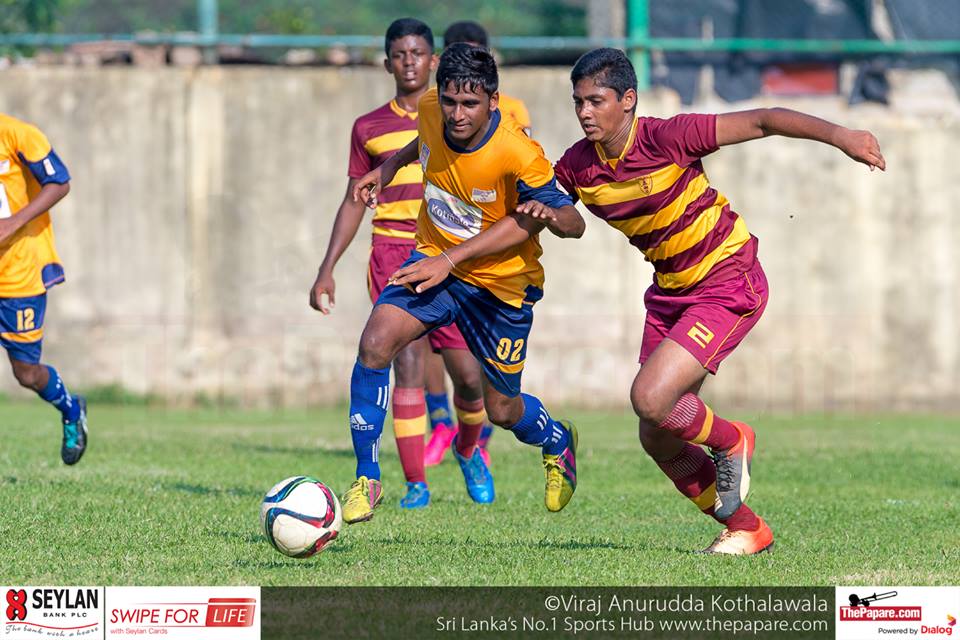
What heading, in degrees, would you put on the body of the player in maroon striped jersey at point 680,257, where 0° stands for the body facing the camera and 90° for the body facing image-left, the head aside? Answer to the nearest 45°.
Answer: approximately 45°

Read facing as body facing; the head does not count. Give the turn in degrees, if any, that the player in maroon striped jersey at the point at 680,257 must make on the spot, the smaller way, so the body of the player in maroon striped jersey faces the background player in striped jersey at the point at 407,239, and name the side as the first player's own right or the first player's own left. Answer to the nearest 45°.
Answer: approximately 90° to the first player's own right

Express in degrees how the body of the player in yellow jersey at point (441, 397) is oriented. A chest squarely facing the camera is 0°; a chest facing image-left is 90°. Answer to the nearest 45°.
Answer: approximately 0°

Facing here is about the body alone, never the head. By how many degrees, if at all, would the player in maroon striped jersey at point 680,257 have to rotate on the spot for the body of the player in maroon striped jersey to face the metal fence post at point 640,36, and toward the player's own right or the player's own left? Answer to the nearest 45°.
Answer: approximately 135° to the player's own right

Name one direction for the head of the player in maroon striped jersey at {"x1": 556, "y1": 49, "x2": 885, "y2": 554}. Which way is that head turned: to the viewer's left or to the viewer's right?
to the viewer's left

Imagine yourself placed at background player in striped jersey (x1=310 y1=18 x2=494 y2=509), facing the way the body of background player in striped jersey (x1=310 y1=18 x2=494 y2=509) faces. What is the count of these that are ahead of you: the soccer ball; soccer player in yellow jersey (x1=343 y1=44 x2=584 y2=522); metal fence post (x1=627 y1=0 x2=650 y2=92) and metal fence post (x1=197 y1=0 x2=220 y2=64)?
2

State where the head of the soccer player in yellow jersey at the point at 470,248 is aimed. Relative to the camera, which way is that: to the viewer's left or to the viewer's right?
to the viewer's left

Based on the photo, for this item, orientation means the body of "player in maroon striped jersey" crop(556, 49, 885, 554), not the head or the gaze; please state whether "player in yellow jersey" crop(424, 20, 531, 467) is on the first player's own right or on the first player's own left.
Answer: on the first player's own right
